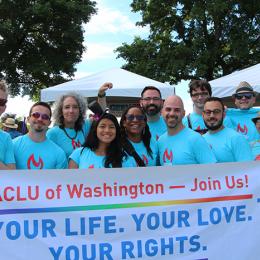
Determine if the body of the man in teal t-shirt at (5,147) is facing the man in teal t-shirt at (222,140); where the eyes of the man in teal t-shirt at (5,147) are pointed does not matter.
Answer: no

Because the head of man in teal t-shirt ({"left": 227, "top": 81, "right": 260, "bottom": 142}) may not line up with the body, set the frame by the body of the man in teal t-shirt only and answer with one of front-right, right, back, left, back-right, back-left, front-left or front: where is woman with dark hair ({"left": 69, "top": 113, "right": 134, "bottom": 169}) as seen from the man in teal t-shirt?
front-right

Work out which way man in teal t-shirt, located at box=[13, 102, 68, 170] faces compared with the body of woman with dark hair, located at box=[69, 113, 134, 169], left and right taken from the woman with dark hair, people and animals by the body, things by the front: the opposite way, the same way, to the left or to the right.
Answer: the same way

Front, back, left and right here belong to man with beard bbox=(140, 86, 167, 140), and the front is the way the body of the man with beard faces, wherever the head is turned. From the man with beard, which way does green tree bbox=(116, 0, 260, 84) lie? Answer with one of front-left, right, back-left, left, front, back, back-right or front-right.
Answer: back

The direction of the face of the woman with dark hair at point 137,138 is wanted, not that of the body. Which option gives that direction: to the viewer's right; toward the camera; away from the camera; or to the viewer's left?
toward the camera

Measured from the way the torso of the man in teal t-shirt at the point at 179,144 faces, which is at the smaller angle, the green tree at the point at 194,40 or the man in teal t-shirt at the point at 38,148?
the man in teal t-shirt

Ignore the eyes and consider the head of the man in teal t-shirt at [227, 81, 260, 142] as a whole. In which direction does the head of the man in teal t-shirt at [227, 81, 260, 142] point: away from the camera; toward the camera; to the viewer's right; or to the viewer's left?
toward the camera

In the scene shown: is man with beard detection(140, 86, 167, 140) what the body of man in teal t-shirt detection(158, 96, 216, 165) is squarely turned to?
no

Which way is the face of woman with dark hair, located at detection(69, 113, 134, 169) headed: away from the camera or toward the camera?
toward the camera

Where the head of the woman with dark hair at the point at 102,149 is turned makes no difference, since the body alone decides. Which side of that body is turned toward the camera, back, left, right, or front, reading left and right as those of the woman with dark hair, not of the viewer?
front

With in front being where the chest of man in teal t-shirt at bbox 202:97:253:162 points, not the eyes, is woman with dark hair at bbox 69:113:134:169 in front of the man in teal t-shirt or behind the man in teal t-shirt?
in front

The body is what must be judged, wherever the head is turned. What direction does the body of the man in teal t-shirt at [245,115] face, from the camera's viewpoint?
toward the camera

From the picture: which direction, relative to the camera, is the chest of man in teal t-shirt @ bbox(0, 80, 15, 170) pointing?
toward the camera

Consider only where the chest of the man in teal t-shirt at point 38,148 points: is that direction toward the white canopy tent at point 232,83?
no

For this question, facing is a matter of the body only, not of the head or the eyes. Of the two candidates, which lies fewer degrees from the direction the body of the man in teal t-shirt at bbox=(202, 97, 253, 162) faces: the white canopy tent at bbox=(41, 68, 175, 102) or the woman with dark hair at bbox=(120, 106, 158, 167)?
the woman with dark hair
